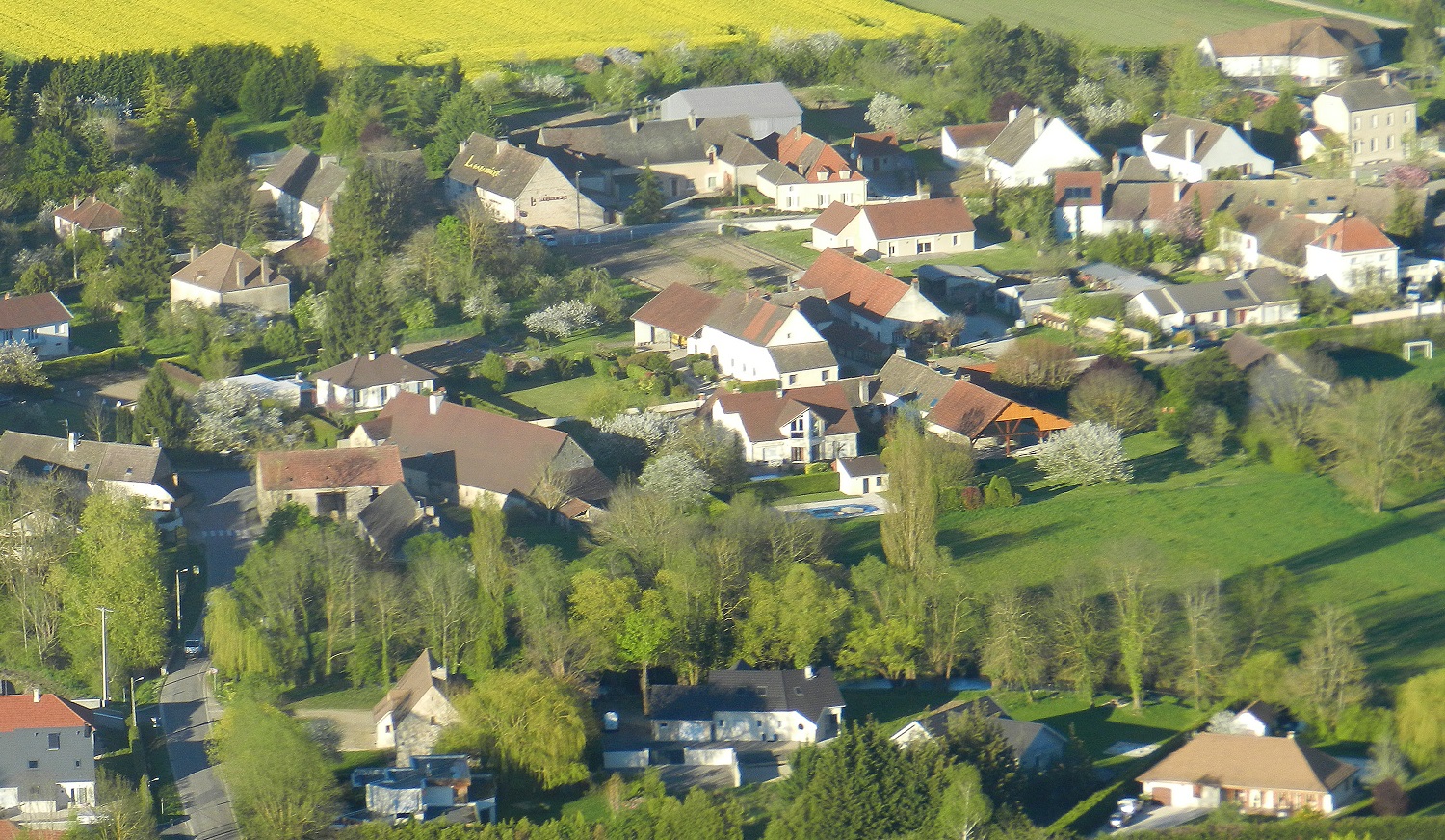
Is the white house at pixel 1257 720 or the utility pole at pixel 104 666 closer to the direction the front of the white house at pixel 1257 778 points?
the utility pole

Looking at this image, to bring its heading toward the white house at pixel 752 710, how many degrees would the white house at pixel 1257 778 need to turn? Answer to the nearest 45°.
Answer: approximately 90° to its right

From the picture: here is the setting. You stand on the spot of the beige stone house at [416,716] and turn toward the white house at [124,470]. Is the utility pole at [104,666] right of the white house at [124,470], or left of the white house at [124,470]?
left

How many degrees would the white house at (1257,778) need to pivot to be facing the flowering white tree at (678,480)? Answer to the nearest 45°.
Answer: approximately 135° to its right

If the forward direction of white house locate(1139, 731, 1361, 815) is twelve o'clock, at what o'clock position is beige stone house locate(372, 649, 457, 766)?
beige stone house locate(372, 649, 457, 766) is roughly at 3 o'clock from white house locate(1139, 731, 1361, 815).

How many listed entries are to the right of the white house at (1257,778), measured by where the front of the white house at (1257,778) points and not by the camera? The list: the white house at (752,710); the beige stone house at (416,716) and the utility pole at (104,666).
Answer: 3

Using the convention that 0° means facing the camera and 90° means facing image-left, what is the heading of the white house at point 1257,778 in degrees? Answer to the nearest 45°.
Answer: approximately 0°

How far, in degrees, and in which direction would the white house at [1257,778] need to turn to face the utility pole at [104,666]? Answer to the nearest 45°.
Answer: approximately 90° to its right

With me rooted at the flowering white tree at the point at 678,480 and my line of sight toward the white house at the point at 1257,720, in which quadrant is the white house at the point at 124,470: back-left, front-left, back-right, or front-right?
back-right

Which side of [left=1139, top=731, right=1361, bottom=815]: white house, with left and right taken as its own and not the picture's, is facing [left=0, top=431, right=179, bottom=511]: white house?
right

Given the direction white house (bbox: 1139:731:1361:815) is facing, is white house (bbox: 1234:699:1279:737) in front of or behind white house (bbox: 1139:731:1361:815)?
behind
